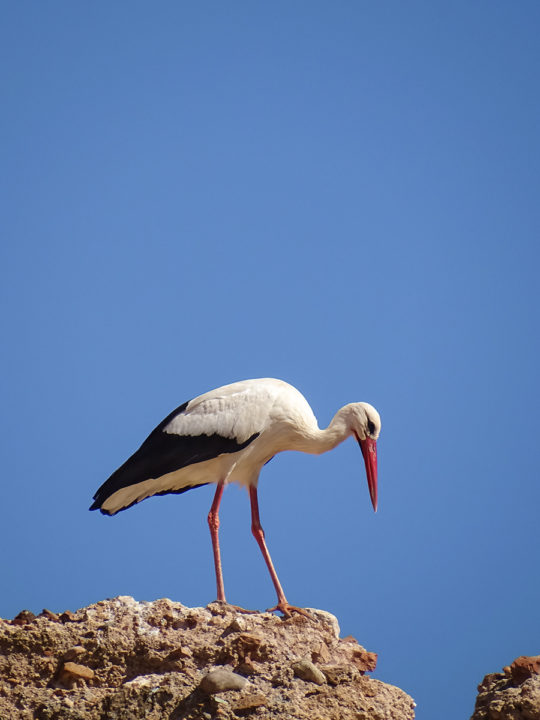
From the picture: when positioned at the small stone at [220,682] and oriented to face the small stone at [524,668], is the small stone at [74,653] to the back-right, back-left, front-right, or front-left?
back-left

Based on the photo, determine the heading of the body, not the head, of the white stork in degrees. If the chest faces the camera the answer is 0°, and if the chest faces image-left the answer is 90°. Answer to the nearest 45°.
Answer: approximately 270°
